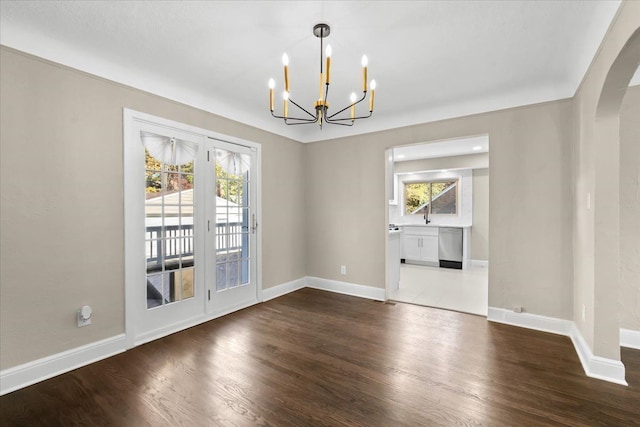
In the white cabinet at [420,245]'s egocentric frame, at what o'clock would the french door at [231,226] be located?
The french door is roughly at 1 o'clock from the white cabinet.

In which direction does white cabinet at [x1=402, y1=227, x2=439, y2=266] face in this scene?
toward the camera

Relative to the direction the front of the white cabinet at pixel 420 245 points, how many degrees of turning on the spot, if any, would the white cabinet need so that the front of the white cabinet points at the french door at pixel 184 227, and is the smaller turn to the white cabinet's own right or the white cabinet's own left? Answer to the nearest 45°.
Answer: approximately 45° to the white cabinet's own right
